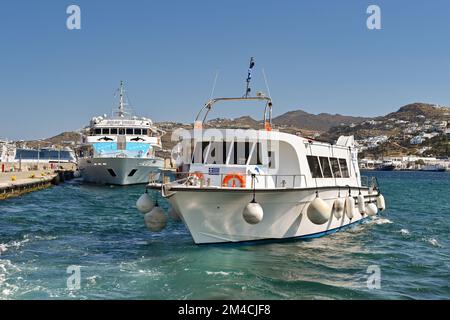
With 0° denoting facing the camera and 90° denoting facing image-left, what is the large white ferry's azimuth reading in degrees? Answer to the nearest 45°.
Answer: approximately 0°

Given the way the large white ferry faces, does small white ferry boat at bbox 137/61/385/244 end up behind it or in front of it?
in front

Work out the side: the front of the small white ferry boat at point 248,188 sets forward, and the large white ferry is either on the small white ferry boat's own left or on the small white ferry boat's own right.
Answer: on the small white ferry boat's own right

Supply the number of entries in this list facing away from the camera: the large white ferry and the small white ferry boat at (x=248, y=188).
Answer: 0

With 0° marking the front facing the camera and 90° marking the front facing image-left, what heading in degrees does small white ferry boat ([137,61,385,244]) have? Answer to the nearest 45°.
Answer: approximately 45°
